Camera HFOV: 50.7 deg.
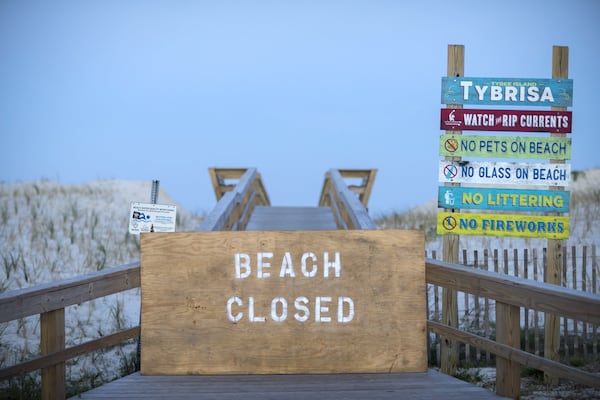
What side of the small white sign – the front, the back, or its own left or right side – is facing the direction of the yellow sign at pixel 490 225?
left

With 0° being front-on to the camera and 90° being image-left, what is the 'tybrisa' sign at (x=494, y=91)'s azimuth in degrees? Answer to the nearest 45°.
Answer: approximately 0°

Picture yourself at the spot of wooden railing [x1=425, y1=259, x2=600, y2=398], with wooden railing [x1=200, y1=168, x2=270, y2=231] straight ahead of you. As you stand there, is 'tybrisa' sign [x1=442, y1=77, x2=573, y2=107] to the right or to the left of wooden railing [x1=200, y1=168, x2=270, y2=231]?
right

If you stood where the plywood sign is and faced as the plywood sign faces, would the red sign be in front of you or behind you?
behind

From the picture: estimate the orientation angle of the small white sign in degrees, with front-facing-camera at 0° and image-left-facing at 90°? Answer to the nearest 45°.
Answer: approximately 0°

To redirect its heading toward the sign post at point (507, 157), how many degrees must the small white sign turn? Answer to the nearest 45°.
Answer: approximately 90° to its left
